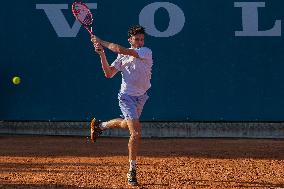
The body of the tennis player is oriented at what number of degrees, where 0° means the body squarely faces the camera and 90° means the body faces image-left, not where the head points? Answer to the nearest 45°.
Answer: approximately 0°
